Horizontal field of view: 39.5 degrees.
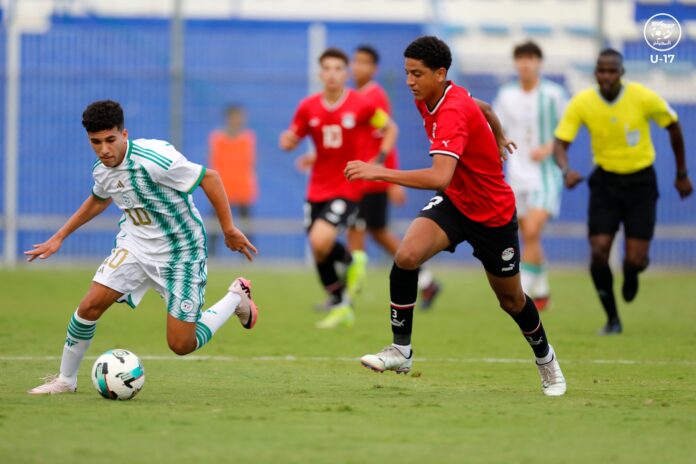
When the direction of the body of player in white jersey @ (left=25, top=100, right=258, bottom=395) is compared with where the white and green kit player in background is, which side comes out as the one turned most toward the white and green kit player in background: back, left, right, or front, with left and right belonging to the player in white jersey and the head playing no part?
back

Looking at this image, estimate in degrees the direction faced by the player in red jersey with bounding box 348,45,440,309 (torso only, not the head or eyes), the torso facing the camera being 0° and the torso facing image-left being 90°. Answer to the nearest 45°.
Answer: approximately 45°

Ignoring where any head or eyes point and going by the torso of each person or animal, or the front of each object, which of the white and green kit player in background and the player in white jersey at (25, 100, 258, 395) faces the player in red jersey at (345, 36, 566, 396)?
the white and green kit player in background

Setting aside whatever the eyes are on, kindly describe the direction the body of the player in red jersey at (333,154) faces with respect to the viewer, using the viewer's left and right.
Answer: facing the viewer

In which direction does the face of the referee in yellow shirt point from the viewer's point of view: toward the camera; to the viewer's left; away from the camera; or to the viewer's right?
toward the camera

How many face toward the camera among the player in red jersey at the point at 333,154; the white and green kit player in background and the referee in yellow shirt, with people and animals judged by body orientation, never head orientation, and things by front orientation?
3

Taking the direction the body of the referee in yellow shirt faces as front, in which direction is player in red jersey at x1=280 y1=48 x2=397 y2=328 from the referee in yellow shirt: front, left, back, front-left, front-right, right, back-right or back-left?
right

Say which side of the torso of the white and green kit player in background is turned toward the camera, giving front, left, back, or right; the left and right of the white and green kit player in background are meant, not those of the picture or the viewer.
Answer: front

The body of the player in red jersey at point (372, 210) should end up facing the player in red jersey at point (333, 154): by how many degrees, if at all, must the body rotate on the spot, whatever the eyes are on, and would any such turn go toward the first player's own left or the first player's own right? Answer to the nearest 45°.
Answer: approximately 45° to the first player's own left

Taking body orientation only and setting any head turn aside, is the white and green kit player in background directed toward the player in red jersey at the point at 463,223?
yes

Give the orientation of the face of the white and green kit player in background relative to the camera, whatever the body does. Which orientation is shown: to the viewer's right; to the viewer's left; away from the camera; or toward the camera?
toward the camera

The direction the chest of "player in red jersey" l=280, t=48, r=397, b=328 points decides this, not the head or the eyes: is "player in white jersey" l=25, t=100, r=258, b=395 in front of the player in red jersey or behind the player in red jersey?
in front
